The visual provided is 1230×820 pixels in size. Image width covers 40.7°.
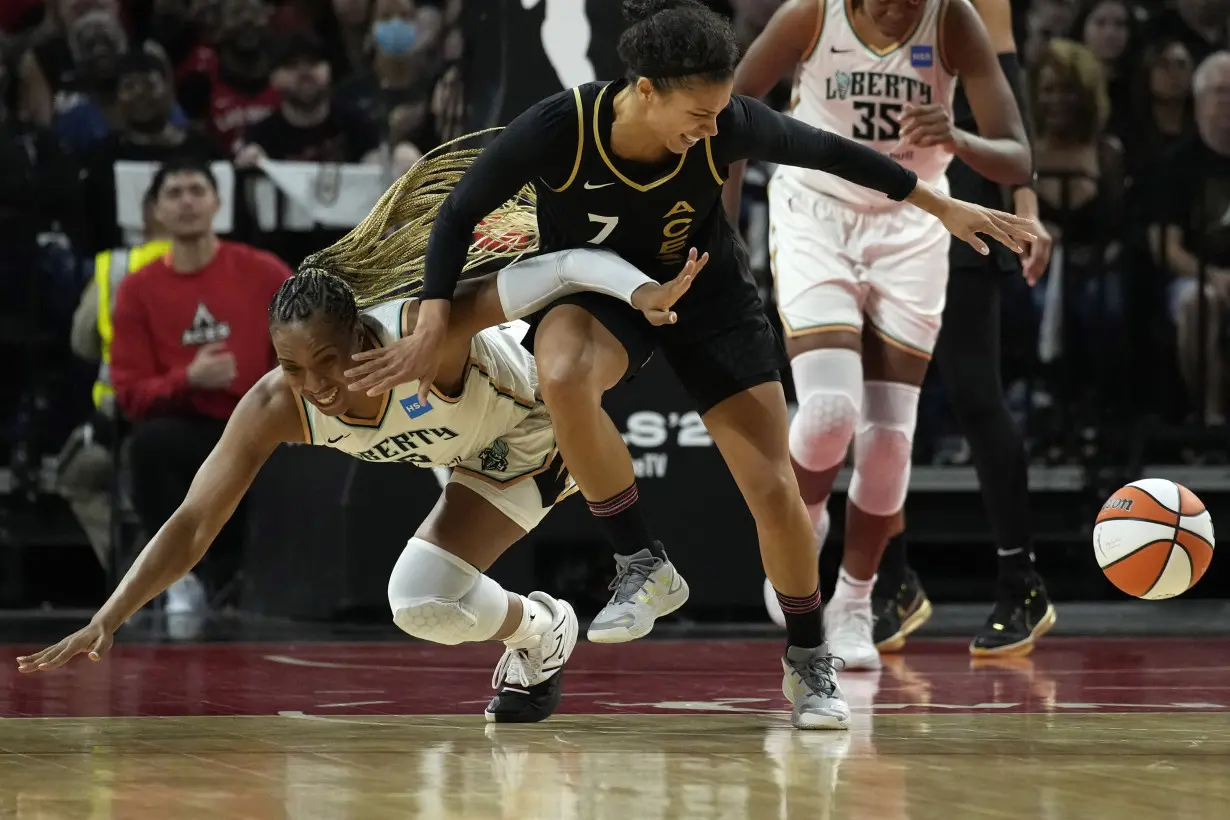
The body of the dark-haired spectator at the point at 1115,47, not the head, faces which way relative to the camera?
toward the camera

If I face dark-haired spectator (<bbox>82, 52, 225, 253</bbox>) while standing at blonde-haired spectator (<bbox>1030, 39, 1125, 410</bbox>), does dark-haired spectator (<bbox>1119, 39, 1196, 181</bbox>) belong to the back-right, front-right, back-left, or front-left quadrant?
back-right

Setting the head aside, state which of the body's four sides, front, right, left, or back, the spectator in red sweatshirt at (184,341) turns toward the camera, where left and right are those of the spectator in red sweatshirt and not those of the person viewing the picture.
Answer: front

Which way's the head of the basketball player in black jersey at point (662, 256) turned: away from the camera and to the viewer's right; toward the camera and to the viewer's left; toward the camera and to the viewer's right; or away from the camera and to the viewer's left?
toward the camera and to the viewer's right

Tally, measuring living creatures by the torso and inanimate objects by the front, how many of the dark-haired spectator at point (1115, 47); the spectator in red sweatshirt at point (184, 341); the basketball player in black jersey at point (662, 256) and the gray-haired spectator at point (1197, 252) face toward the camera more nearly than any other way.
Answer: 4

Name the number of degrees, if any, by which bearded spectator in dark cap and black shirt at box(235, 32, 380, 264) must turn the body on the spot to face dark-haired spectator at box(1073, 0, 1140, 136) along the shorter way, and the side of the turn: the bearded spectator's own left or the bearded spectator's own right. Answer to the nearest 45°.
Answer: approximately 90° to the bearded spectator's own left

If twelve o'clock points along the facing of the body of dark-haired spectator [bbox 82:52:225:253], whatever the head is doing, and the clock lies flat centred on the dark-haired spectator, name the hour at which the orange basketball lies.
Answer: The orange basketball is roughly at 11 o'clock from the dark-haired spectator.

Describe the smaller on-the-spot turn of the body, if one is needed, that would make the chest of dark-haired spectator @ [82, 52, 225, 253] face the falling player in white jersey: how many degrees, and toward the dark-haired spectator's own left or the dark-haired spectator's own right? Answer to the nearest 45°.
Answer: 0° — they already face them

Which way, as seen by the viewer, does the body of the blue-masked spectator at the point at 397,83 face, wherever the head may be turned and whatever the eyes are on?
toward the camera

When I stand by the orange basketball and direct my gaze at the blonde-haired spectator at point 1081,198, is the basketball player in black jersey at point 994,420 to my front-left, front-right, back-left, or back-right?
front-left

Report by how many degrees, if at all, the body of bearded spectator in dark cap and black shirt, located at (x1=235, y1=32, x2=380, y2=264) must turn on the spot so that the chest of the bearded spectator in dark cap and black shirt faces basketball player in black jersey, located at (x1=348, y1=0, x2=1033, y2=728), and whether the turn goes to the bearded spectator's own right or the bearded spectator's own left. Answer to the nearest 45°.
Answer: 0° — they already face them

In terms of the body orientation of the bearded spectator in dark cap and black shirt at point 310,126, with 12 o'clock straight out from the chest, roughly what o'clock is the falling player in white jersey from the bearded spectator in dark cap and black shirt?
The falling player in white jersey is roughly at 12 o'clock from the bearded spectator in dark cap and black shirt.
